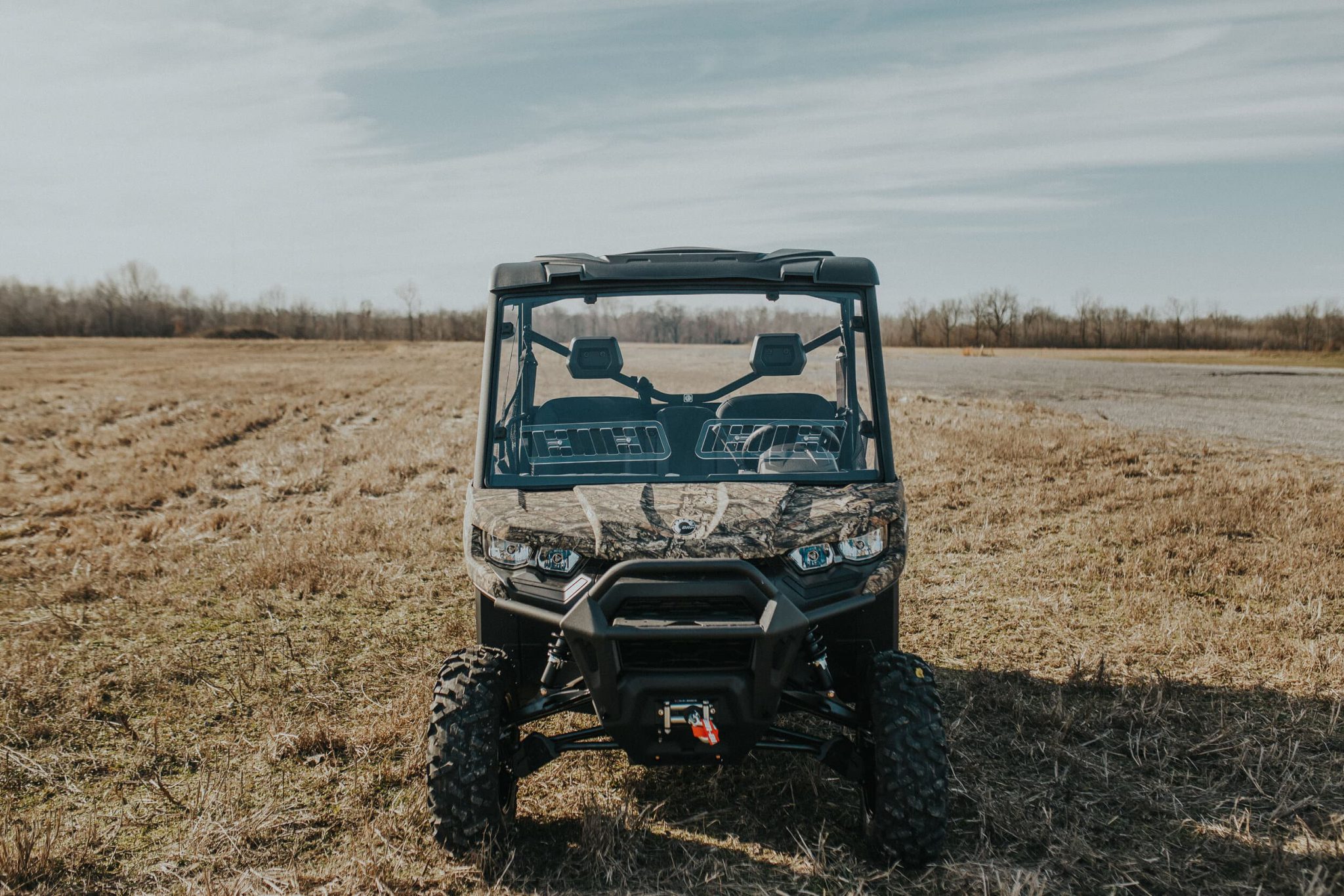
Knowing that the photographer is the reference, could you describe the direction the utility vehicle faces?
facing the viewer
